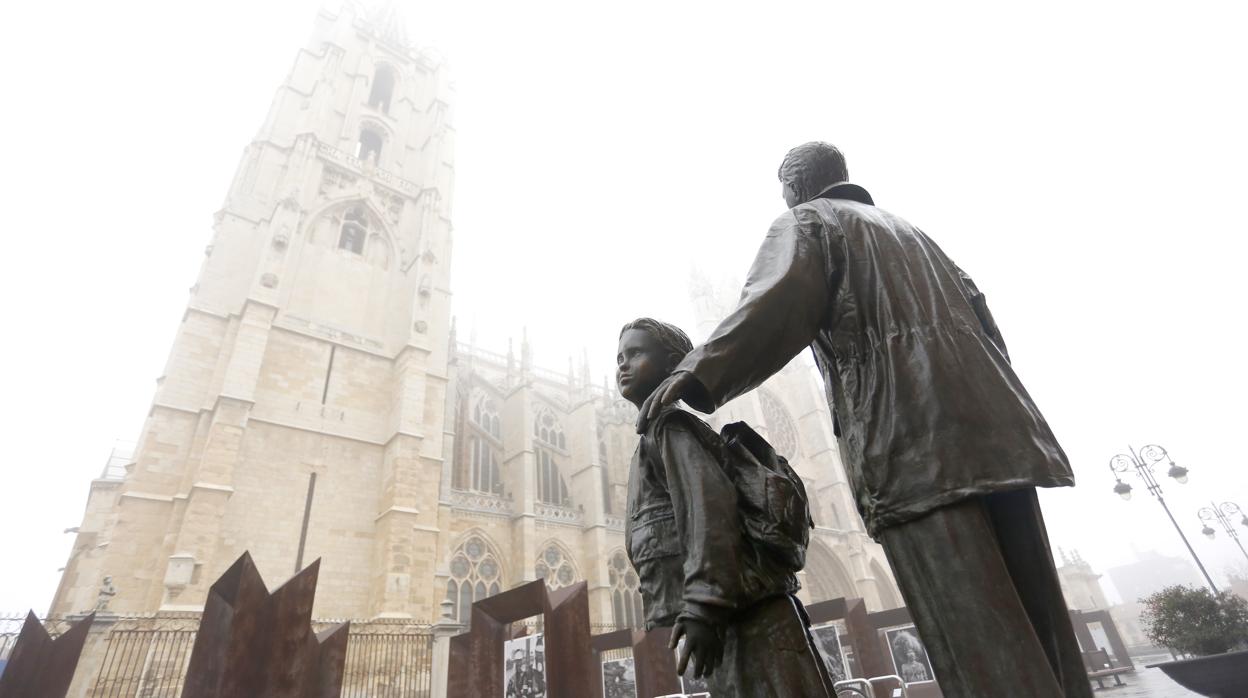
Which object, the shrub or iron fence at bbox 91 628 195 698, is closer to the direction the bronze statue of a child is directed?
the iron fence

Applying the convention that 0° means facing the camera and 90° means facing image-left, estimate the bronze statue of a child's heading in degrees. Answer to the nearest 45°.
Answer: approximately 90°

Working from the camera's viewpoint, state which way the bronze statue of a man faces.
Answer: facing away from the viewer and to the left of the viewer

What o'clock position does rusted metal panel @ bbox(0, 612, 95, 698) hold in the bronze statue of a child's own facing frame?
The rusted metal panel is roughly at 1 o'clock from the bronze statue of a child.

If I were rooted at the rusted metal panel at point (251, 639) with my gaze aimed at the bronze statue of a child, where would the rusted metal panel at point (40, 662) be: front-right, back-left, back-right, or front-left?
back-right

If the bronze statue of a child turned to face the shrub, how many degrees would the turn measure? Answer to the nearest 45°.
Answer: approximately 135° to its right

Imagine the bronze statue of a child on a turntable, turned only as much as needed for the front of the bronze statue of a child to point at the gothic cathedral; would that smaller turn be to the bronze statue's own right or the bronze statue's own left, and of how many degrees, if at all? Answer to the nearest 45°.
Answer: approximately 45° to the bronze statue's own right

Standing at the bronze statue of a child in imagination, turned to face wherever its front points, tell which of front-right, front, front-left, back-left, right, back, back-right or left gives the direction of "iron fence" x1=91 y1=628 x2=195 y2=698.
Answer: front-right
